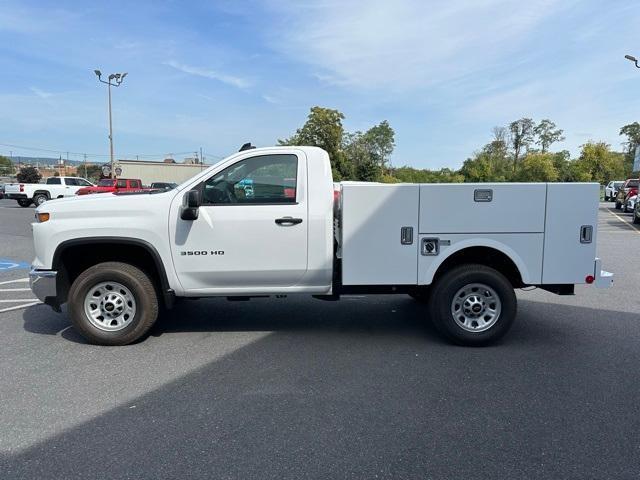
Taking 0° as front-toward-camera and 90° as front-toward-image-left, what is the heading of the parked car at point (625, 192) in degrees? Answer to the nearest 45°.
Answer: approximately 45°

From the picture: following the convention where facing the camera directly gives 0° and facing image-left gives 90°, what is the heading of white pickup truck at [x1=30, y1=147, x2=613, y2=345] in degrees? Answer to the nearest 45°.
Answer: approximately 90°

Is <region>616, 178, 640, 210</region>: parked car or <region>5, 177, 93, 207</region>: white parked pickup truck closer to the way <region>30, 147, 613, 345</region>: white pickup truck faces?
the white parked pickup truck
